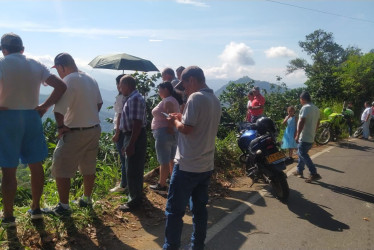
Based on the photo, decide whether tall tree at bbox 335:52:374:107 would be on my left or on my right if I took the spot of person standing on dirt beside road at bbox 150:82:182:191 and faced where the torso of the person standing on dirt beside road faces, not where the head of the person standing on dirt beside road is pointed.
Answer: on my right

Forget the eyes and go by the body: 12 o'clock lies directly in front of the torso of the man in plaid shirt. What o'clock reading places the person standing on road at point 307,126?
The person standing on road is roughly at 5 o'clock from the man in plaid shirt.

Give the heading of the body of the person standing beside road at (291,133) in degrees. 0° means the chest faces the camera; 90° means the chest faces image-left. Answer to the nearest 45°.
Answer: approximately 45°

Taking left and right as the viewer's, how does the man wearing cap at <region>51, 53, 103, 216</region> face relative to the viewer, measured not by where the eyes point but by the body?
facing away from the viewer and to the left of the viewer

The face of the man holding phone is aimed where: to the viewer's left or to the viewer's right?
to the viewer's left

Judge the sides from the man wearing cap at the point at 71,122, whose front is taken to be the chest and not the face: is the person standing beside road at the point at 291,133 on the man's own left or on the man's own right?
on the man's own right

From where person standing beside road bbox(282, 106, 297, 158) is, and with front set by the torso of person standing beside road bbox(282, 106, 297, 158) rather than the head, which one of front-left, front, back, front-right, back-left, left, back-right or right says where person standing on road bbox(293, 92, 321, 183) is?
front-left
